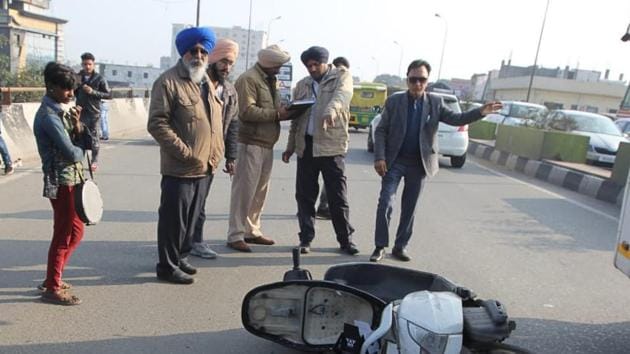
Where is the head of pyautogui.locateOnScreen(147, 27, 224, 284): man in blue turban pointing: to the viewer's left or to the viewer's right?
to the viewer's right

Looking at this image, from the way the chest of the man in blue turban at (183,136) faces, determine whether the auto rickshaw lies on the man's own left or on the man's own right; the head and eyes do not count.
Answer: on the man's own left

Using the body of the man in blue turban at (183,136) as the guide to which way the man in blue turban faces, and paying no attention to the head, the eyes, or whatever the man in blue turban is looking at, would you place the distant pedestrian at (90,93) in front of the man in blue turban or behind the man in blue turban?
behind
